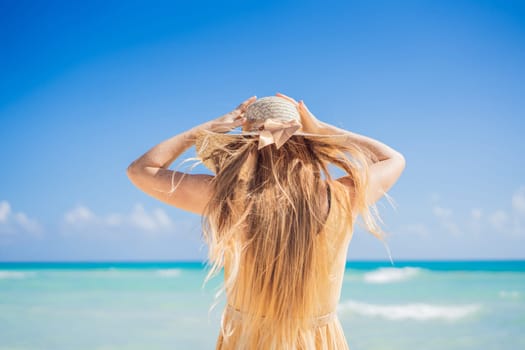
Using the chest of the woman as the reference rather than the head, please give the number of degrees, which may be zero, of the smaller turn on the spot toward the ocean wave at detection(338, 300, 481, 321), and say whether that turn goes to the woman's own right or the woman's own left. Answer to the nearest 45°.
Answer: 0° — they already face it

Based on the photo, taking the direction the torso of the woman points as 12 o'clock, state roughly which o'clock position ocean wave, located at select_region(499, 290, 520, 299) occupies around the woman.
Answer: The ocean wave is roughly at 1 o'clock from the woman.

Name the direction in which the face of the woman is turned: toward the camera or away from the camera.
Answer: away from the camera

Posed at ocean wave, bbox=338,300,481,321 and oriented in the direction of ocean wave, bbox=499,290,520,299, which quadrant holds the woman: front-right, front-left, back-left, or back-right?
back-right

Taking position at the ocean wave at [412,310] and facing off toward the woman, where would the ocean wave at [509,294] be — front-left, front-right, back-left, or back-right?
back-left

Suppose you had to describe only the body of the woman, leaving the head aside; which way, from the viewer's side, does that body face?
away from the camera
